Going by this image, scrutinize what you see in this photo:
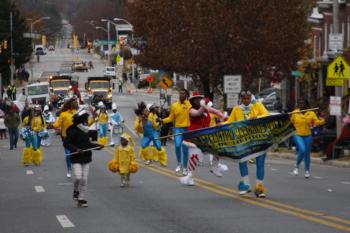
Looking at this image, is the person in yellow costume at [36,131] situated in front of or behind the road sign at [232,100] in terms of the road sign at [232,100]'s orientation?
in front

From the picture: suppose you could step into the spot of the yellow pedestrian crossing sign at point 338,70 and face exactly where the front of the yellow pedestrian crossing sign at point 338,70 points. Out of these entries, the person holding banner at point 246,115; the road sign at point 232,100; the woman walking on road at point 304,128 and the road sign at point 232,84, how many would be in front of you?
2

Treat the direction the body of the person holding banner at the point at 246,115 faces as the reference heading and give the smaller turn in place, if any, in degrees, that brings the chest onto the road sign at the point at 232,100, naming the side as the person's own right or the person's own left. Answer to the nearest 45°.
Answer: approximately 180°

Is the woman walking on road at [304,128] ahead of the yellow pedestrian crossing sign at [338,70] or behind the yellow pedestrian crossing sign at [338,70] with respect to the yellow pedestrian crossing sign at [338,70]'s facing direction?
ahead

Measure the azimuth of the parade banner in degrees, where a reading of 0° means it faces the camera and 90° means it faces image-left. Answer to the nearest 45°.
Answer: approximately 0°

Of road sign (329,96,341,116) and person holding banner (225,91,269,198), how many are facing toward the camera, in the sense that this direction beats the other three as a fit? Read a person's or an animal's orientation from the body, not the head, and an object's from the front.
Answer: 2

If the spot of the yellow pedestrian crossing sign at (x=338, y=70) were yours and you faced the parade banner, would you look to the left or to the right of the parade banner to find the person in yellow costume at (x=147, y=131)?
right

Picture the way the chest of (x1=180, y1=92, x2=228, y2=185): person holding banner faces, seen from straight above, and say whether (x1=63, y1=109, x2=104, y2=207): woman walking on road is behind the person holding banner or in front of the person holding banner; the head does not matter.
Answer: in front
